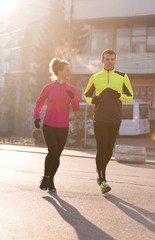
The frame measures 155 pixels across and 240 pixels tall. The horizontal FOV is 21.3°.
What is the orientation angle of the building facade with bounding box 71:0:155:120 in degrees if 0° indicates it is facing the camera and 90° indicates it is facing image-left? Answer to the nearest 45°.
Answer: approximately 0°

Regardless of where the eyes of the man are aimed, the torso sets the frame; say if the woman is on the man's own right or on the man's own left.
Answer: on the man's own right

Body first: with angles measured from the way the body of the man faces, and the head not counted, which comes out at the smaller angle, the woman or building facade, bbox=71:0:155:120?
the woman

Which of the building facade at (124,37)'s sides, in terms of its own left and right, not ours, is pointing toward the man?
front

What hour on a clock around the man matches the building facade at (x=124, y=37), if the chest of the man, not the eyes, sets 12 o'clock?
The building facade is roughly at 6 o'clock from the man.

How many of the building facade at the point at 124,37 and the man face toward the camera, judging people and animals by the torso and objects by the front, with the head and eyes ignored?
2

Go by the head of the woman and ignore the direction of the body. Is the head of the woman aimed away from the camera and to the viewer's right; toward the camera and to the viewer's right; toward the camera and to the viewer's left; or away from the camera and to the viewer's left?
toward the camera and to the viewer's right
